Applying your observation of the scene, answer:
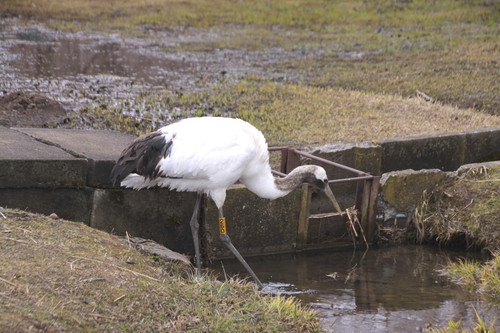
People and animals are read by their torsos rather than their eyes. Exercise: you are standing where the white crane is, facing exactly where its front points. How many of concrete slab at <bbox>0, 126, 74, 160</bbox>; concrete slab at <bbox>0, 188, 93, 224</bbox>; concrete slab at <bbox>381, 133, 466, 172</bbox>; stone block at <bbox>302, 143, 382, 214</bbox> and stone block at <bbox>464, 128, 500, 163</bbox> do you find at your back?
2

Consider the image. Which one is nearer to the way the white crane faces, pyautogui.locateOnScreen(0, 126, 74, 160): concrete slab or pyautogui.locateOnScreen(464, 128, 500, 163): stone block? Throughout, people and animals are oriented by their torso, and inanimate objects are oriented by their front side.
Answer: the stone block

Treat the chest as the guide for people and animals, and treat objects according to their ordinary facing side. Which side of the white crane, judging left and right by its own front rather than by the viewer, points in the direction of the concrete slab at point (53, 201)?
back

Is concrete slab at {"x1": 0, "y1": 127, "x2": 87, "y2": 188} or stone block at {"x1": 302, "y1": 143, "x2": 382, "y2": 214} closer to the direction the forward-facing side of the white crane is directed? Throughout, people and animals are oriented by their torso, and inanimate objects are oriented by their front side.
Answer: the stone block

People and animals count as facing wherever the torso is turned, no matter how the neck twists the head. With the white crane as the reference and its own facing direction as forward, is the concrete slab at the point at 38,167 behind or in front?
behind

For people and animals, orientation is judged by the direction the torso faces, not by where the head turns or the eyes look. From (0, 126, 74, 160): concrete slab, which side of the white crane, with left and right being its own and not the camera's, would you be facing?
back

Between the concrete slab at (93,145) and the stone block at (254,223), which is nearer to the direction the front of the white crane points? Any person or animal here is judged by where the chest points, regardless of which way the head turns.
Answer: the stone block

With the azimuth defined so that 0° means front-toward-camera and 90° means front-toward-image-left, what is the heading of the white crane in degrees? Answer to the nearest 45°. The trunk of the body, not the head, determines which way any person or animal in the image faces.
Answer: approximately 270°

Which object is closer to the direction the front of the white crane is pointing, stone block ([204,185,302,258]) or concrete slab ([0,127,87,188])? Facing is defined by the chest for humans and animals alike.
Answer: the stone block

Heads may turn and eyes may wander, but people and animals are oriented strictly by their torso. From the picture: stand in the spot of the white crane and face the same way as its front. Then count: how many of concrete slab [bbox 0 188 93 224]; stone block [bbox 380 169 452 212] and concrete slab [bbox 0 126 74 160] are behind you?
2
